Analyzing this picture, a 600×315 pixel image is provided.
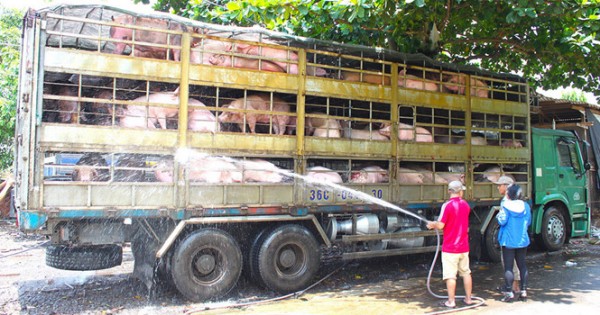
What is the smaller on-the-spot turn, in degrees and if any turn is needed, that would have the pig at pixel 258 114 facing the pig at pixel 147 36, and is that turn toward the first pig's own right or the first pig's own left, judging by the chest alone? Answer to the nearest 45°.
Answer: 0° — it already faces it

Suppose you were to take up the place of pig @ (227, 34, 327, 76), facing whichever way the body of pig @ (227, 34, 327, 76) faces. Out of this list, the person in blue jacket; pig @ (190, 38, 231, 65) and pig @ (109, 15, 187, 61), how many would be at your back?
1

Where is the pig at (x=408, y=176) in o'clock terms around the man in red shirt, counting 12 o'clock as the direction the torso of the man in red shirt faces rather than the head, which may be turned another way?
The pig is roughly at 1 o'clock from the man in red shirt.

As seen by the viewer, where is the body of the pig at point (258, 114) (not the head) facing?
to the viewer's left

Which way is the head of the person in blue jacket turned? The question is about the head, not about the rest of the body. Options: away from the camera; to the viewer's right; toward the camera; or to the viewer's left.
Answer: away from the camera

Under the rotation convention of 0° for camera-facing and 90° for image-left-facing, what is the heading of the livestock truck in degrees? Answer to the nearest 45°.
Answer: approximately 225°

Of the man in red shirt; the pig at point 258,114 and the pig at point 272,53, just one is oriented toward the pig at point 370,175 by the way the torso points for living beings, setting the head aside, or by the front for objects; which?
the man in red shirt

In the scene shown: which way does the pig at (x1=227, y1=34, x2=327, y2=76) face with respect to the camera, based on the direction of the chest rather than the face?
to the viewer's left

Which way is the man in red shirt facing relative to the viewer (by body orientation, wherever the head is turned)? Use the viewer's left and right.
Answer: facing away from the viewer and to the left of the viewer
